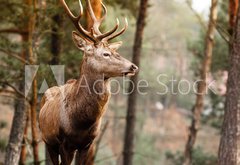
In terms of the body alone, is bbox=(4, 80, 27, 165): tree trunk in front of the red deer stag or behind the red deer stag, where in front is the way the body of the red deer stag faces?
behind

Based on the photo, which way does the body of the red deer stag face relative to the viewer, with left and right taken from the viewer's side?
facing the viewer and to the right of the viewer

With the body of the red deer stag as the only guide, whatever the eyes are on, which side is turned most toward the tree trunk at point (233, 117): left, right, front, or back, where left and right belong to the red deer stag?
left

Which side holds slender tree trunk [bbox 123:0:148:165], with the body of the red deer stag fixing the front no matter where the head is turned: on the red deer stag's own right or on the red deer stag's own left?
on the red deer stag's own left

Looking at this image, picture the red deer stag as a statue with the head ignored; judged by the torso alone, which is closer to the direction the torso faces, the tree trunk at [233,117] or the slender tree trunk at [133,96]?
the tree trunk
